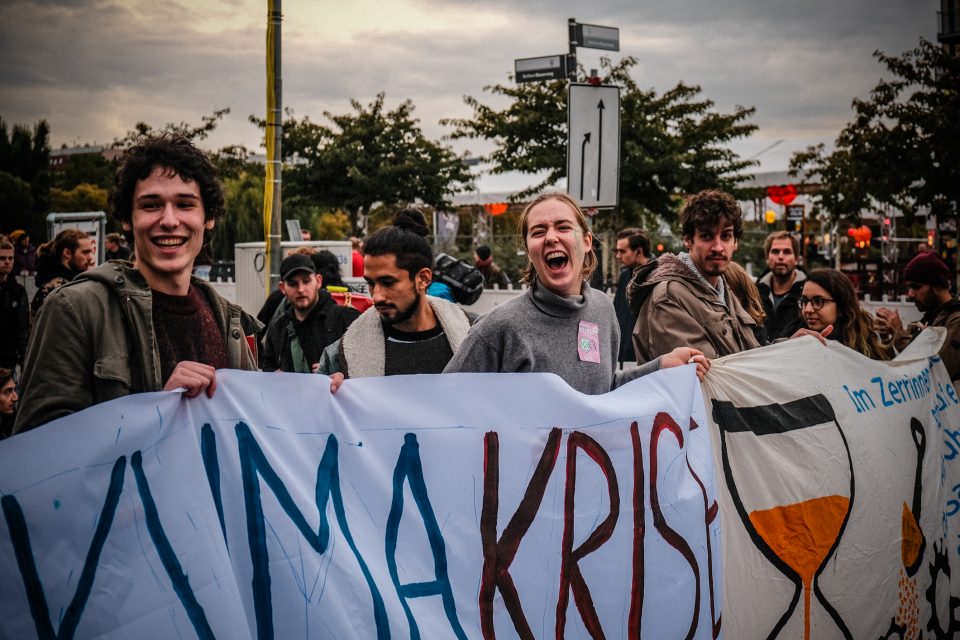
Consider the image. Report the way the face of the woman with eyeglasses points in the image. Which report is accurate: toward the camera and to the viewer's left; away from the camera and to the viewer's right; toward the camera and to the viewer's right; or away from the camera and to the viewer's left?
toward the camera and to the viewer's left

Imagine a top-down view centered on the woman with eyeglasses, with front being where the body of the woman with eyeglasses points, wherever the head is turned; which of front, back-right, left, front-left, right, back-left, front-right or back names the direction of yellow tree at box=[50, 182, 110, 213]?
right

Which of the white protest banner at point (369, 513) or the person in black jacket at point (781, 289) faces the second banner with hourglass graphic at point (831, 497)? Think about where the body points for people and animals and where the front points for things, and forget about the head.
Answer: the person in black jacket

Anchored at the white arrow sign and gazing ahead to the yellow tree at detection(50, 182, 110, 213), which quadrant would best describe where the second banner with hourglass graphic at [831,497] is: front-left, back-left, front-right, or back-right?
back-left

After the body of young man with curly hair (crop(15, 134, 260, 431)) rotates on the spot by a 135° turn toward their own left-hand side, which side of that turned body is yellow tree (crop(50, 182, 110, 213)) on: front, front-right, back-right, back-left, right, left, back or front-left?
front

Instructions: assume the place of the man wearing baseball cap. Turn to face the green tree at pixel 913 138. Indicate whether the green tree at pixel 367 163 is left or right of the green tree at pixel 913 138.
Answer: left

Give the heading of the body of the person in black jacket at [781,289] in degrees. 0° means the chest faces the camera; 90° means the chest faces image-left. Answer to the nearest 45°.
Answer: approximately 0°

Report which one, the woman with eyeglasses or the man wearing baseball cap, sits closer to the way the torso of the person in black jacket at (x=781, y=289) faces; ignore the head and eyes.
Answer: the woman with eyeglasses

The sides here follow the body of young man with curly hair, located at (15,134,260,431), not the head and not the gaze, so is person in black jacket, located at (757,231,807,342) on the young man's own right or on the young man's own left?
on the young man's own left

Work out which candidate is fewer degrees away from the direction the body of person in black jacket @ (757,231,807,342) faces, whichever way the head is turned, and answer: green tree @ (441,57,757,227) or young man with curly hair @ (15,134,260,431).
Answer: the young man with curly hair

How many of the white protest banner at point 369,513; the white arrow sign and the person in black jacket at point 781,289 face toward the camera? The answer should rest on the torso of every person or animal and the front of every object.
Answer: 3

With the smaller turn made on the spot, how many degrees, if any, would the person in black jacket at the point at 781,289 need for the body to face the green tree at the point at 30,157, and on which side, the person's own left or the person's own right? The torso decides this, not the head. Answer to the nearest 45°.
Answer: approximately 135° to the person's own right

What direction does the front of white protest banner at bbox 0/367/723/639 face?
toward the camera

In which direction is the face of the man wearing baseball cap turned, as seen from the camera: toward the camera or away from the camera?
toward the camera

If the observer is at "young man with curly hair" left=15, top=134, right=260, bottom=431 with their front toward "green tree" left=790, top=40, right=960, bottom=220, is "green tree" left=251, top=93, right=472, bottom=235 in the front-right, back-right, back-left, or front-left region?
front-left

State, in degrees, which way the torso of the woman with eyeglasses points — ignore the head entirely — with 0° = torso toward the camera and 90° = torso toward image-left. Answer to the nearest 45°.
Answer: approximately 45°
